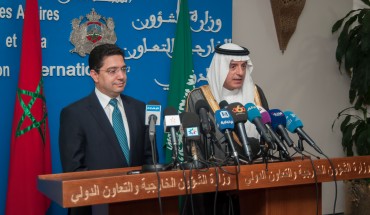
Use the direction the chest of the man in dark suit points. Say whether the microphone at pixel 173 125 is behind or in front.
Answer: in front

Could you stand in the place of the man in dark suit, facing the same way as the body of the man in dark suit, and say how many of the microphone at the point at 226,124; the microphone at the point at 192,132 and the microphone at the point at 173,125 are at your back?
0

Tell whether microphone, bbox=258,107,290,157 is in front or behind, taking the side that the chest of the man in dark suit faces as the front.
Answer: in front

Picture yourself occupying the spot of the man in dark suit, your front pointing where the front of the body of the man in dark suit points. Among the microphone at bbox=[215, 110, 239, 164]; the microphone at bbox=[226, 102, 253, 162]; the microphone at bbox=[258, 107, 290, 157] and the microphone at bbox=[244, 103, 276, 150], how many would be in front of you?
4

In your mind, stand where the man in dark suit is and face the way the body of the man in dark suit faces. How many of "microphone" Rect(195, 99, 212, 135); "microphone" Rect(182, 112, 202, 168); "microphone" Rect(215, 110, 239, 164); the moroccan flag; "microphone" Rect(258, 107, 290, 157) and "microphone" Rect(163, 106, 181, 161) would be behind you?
1

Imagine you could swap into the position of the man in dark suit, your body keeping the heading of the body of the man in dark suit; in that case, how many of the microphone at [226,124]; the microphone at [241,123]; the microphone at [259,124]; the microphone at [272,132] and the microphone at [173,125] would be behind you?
0

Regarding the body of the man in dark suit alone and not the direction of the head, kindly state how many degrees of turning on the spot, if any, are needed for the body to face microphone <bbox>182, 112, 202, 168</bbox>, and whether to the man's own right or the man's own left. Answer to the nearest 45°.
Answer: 0° — they already face it

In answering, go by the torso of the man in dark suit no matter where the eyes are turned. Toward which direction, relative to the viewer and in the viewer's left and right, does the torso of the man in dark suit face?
facing the viewer and to the right of the viewer

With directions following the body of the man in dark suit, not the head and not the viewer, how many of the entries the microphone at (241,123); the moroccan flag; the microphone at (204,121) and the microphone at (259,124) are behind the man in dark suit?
1

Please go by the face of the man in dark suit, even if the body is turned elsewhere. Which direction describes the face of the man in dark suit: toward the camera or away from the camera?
toward the camera

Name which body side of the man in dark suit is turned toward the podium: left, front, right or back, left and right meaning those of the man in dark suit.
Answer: front

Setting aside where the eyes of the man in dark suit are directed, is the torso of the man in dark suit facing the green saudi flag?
no

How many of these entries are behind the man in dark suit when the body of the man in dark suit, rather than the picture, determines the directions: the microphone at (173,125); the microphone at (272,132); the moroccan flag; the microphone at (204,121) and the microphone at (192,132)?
1
